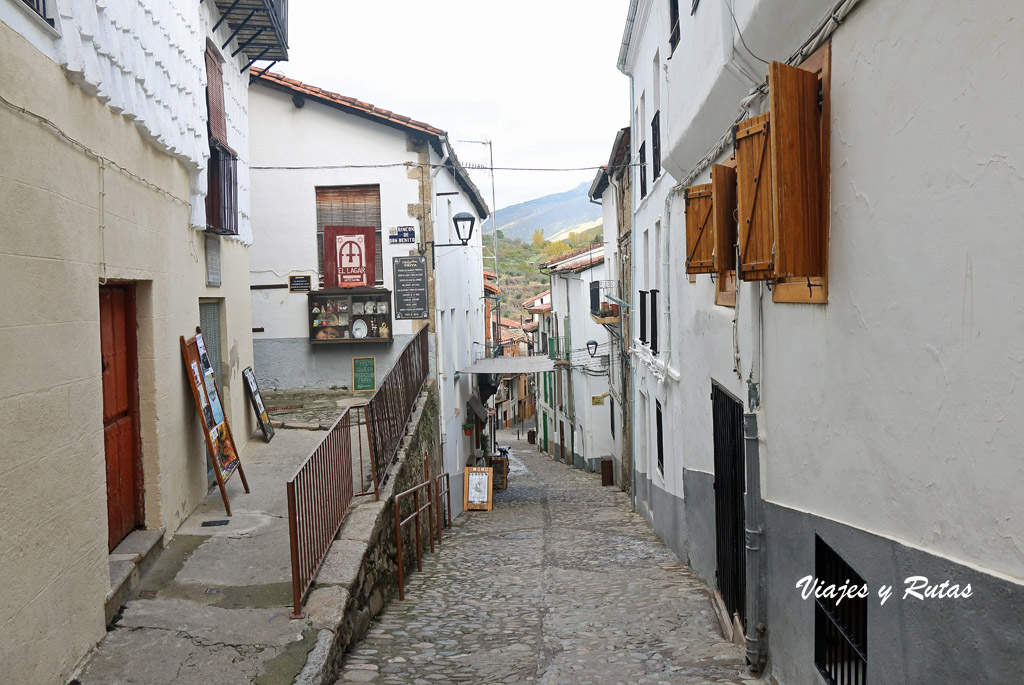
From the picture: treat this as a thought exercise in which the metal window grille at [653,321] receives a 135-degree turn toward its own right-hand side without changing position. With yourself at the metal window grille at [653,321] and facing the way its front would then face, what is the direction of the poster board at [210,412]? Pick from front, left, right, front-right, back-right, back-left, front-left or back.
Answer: back

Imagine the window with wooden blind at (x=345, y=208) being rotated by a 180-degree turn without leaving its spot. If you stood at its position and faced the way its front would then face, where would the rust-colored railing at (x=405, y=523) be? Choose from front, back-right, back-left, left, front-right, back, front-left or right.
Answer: back

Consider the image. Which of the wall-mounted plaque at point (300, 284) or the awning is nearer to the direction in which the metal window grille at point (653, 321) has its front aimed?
the wall-mounted plaque

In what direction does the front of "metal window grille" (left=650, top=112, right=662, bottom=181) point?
to the viewer's left

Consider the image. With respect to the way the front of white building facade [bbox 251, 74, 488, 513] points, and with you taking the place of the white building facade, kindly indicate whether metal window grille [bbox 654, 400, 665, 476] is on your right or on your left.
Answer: on your left

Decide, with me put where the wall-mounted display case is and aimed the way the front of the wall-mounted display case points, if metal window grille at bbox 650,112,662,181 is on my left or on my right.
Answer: on my left

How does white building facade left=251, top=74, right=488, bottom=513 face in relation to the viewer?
toward the camera

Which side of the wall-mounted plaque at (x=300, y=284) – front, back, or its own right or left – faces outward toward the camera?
front

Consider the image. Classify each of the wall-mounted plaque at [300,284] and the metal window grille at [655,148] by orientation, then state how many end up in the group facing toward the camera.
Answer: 1

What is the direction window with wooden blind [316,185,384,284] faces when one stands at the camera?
facing the viewer

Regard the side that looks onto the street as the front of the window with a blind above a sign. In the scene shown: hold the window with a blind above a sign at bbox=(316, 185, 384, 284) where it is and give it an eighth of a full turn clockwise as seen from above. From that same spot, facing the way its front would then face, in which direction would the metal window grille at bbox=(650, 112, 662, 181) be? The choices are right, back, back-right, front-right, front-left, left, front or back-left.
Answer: left

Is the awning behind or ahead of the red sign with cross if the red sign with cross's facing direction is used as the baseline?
behind

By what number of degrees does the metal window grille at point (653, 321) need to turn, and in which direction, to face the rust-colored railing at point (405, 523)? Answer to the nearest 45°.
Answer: approximately 45° to its left

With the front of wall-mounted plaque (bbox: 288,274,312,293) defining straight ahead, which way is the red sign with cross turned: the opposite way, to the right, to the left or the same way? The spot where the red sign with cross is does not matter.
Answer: the same way

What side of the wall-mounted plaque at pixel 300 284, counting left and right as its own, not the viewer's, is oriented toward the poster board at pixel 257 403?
front

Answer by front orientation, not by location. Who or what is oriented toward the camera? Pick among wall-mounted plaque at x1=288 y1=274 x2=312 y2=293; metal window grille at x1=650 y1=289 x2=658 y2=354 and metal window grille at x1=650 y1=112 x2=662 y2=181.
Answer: the wall-mounted plaque

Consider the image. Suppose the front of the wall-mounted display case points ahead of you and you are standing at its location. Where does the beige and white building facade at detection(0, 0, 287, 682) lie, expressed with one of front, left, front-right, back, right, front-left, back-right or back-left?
front

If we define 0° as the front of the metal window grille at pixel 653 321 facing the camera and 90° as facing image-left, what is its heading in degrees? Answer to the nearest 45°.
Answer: approximately 90°

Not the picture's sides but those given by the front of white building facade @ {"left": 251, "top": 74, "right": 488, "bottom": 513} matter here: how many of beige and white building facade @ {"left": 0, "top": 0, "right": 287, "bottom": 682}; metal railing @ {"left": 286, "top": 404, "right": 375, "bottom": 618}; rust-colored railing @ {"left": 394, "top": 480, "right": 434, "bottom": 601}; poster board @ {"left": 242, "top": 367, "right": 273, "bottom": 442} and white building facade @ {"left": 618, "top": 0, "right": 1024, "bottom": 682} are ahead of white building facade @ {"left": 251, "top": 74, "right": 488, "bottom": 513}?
5

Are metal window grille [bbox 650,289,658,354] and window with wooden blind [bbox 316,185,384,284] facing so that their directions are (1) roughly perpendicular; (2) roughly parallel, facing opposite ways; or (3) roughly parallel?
roughly perpendicular

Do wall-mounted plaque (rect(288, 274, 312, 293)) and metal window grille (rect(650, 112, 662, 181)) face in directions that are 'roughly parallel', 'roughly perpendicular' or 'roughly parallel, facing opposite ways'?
roughly perpendicular

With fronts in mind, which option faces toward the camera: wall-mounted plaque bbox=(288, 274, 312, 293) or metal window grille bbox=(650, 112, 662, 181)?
the wall-mounted plaque

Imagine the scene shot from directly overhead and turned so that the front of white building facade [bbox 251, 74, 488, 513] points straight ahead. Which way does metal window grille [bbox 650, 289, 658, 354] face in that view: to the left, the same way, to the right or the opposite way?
to the right
